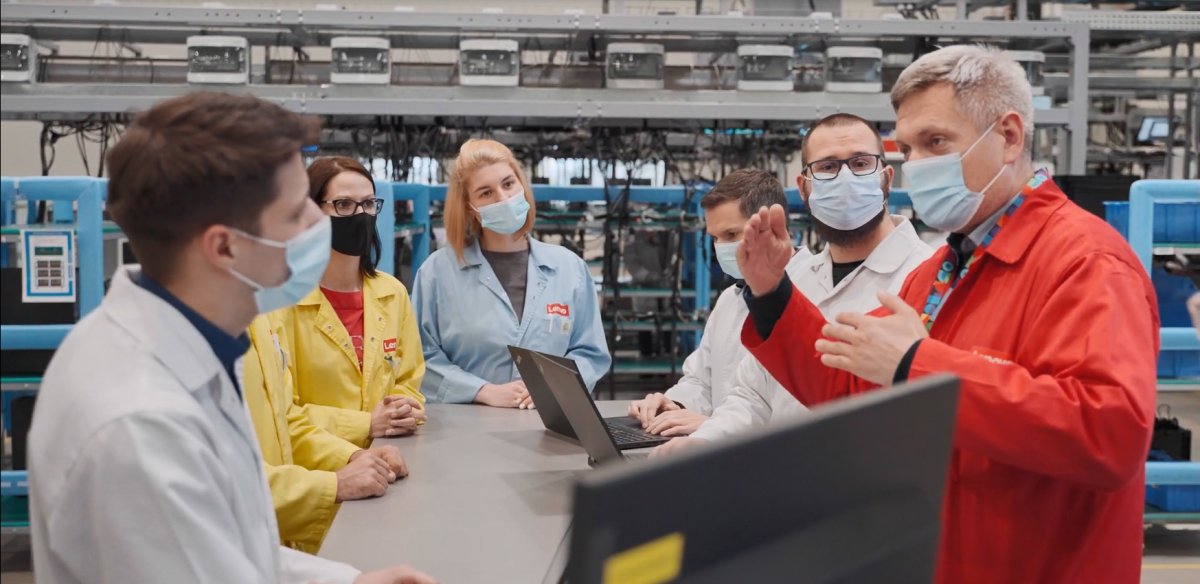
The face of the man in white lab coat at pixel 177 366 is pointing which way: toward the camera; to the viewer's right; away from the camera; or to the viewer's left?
to the viewer's right

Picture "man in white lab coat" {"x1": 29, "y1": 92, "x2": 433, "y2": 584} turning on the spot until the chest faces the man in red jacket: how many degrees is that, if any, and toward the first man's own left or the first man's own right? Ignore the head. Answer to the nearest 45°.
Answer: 0° — they already face them

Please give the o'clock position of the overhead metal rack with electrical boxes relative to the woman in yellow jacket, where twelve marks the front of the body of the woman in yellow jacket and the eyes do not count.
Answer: The overhead metal rack with electrical boxes is roughly at 8 o'clock from the woman in yellow jacket.

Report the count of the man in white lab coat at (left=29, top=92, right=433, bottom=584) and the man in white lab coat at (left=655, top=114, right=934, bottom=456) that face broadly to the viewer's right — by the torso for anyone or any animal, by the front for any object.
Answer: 1

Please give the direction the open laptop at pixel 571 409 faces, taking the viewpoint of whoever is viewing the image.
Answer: facing away from the viewer and to the right of the viewer

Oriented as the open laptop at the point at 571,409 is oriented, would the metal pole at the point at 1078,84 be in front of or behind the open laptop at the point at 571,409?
in front

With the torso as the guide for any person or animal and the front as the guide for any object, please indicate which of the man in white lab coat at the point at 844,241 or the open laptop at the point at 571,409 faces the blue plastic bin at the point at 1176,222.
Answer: the open laptop

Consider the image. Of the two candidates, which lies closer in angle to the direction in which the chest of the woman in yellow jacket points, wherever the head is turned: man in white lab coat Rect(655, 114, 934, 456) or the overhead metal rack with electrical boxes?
the man in white lab coat

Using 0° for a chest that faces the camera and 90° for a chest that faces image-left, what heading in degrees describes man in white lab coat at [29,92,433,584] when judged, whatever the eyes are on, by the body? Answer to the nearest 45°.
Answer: approximately 270°
